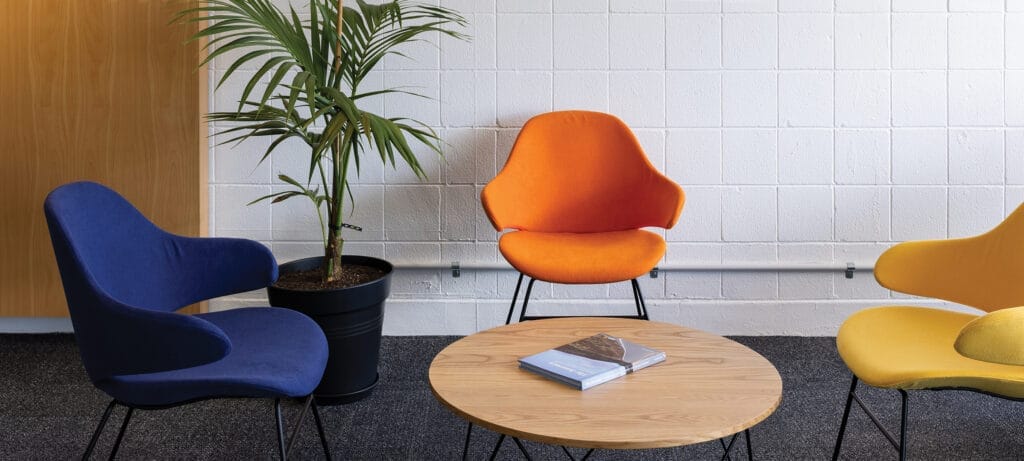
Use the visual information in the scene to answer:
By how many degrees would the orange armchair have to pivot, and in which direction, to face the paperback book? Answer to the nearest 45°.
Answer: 0° — it already faces it

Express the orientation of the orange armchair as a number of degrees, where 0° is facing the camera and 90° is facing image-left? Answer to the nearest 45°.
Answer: approximately 0°

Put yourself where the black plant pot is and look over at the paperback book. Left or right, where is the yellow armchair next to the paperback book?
left

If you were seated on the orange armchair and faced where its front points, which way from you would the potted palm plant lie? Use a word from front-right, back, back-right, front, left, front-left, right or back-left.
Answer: front-right

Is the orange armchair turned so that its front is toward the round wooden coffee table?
yes

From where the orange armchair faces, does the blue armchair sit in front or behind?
in front

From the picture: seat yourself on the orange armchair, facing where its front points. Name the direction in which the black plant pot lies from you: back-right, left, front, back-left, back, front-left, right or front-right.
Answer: front-right
